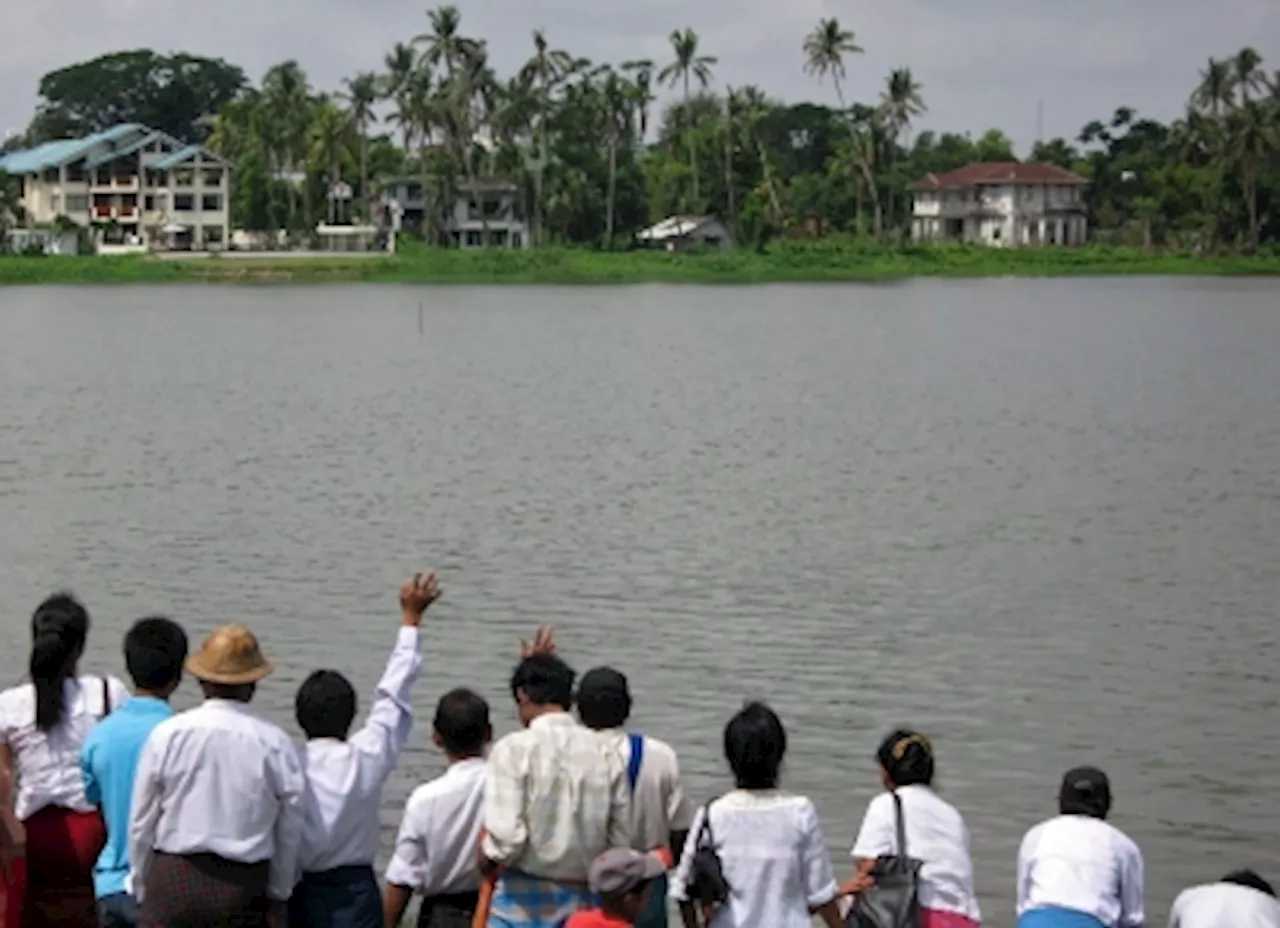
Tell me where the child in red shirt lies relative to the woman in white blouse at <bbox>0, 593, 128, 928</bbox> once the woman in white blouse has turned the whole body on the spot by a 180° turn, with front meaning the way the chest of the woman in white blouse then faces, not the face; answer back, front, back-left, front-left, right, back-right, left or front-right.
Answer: front-left

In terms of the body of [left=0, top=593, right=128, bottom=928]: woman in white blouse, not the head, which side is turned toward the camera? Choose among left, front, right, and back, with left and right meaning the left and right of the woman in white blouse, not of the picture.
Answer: back

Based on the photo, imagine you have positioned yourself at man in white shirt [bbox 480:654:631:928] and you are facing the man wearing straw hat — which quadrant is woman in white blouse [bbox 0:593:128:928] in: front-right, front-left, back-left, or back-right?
front-right

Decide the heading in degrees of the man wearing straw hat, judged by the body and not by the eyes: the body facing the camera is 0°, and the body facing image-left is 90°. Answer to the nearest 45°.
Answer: approximately 180°

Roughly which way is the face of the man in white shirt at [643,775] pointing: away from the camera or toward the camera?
away from the camera

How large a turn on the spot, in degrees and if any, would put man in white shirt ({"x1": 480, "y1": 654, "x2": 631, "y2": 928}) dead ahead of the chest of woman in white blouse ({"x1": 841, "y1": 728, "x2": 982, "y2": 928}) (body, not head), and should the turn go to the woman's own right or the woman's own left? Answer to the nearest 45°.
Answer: approximately 90° to the woman's own left

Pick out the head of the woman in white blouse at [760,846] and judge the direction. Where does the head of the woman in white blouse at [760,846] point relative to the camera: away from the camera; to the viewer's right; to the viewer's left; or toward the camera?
away from the camera

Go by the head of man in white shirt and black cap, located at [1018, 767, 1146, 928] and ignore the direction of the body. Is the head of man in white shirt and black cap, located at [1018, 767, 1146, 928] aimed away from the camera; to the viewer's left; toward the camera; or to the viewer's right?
away from the camera

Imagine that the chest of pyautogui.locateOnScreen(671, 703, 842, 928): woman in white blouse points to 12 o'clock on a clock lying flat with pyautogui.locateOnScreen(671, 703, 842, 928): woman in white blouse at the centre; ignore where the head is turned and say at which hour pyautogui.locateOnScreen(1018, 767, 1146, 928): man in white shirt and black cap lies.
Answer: pyautogui.locateOnScreen(1018, 767, 1146, 928): man in white shirt and black cap is roughly at 2 o'clock from pyautogui.locateOnScreen(671, 703, 842, 928): woman in white blouse.

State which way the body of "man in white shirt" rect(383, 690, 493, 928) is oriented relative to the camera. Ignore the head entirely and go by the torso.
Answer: away from the camera

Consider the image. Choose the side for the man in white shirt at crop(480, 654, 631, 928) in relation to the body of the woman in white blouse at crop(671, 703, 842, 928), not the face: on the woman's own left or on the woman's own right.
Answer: on the woman's own left

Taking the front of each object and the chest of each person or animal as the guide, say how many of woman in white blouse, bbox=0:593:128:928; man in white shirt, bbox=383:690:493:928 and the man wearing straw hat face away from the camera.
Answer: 3

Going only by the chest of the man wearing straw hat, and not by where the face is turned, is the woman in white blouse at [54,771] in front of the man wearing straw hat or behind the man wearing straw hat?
in front

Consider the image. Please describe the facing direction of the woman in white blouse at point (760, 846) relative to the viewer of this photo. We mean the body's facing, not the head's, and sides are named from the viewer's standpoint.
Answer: facing away from the viewer
